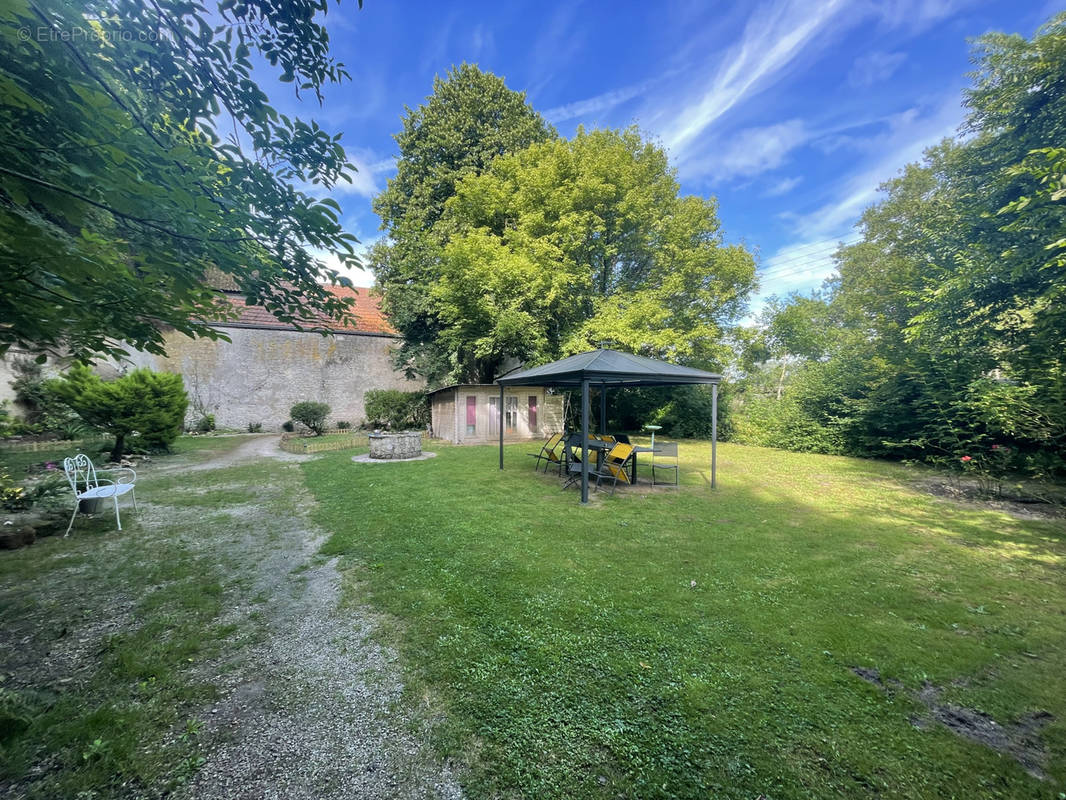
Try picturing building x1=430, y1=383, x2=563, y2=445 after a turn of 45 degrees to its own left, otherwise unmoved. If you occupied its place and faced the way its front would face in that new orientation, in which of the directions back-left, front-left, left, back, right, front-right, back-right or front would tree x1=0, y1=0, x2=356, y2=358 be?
front-right

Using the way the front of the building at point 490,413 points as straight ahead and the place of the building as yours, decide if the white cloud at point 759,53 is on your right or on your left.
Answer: on your left

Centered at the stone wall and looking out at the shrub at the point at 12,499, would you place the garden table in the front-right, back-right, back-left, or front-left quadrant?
front-left

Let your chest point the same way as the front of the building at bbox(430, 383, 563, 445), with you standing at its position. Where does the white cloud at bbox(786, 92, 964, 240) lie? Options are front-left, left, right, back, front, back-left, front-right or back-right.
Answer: left

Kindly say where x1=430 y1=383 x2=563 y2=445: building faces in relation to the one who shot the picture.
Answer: facing the viewer

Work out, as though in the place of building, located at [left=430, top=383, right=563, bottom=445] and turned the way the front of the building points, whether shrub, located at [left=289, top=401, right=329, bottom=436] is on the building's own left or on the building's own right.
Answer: on the building's own right

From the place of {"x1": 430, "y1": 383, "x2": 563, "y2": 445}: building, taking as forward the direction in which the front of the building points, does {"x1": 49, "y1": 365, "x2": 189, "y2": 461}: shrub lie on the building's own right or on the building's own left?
on the building's own right

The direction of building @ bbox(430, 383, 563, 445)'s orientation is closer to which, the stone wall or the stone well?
the stone well

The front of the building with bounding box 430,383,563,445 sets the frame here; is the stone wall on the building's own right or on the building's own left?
on the building's own right

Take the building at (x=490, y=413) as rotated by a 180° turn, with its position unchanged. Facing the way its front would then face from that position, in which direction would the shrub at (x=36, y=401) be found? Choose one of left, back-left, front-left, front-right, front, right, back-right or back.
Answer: left

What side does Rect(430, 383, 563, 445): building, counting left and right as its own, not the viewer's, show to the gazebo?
front

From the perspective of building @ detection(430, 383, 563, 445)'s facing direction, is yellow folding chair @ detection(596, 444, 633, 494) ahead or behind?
ahead

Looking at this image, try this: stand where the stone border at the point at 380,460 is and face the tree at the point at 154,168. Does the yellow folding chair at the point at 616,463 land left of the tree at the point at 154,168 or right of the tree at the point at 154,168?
left

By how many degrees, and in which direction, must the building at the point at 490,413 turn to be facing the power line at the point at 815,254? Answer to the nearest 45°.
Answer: approximately 90° to its left

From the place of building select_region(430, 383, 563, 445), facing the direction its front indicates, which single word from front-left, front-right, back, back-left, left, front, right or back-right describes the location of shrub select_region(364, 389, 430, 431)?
back-right

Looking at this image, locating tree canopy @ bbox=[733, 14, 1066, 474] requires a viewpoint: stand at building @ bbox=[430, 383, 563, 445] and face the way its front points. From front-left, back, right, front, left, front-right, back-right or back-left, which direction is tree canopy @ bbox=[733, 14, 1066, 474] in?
front-left

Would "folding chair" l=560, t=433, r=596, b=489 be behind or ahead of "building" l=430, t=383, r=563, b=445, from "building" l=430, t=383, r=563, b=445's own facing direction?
ahead
